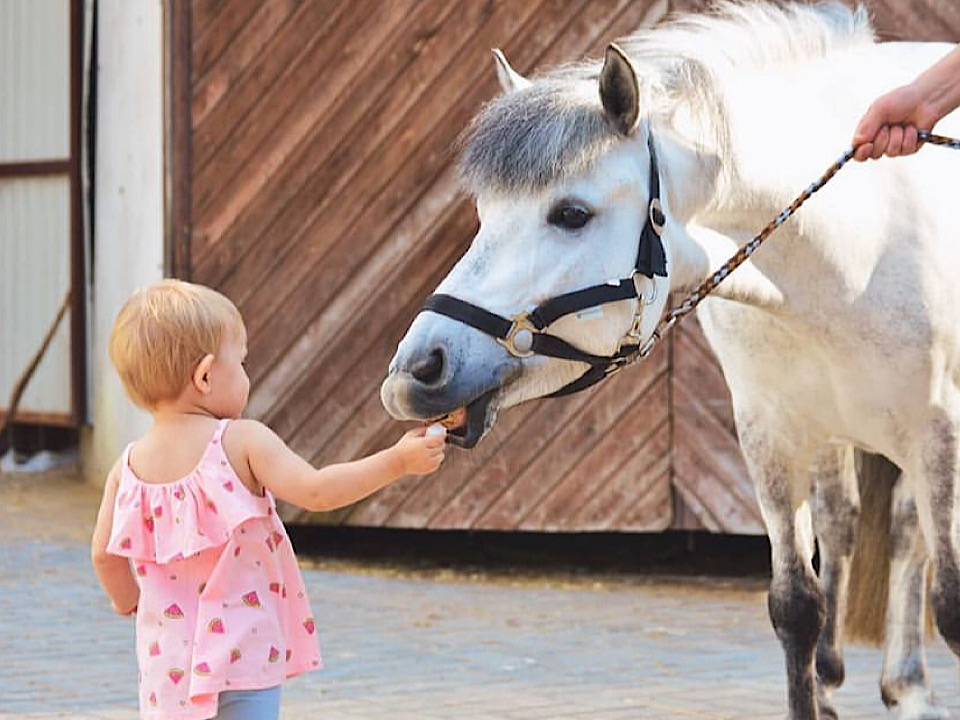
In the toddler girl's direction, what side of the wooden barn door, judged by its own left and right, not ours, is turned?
front

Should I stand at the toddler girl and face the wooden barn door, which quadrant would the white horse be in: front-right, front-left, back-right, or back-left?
front-right

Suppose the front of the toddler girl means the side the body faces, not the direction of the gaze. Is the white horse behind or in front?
in front

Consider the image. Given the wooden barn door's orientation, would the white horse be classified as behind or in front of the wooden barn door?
in front

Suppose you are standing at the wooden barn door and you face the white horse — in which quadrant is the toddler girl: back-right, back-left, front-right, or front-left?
front-right

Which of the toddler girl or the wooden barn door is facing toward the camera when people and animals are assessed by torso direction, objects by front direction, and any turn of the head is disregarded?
the wooden barn door

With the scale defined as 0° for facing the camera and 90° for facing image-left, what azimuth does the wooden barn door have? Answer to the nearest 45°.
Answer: approximately 0°

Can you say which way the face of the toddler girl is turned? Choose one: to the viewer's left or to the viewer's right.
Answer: to the viewer's right

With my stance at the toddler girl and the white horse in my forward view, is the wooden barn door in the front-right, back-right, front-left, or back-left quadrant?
front-left

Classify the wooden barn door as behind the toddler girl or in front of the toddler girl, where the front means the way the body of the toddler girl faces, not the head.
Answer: in front

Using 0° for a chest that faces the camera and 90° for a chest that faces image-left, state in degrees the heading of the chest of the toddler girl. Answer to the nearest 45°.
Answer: approximately 225°

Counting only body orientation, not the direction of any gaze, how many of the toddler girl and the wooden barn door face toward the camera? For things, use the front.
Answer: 1
